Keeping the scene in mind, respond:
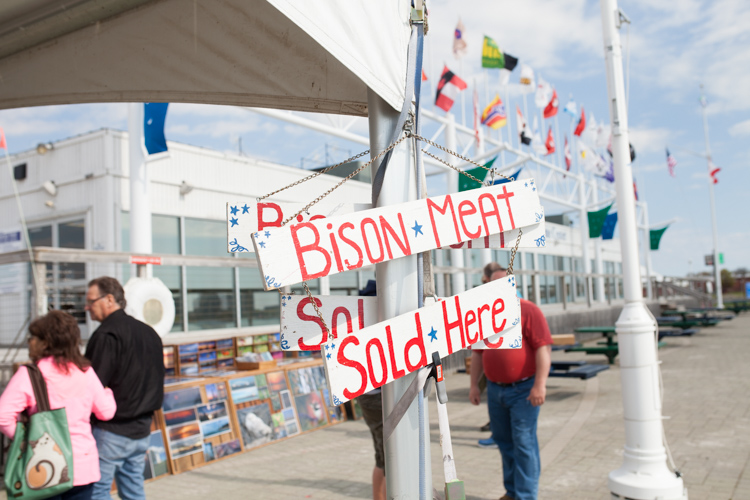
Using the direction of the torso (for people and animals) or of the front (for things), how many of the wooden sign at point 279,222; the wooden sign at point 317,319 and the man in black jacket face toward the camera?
2

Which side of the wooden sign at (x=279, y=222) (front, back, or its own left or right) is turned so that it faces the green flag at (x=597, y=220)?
back

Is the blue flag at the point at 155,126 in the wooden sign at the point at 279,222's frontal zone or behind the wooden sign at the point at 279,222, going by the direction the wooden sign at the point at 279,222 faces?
behind

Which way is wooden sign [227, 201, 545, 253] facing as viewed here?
toward the camera

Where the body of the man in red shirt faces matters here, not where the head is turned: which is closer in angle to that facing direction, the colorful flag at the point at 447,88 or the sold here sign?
the sold here sign

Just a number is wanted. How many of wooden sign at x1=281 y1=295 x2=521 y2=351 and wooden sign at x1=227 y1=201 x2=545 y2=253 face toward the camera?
2

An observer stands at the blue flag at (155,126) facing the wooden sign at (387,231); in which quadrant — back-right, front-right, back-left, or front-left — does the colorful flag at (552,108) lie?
back-left

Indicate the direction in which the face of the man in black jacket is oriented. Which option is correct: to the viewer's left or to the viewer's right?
to the viewer's left

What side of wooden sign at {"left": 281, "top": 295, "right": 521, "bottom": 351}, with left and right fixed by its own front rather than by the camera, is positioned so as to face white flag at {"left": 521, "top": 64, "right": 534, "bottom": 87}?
back

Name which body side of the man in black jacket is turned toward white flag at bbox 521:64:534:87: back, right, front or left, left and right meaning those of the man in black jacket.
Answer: right

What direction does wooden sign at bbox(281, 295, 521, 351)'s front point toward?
toward the camera
